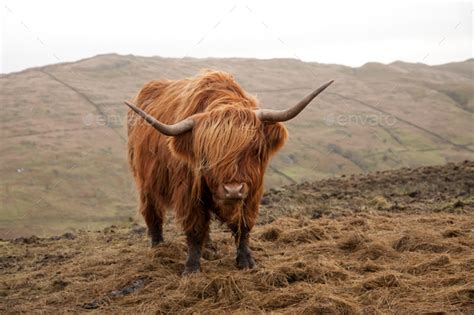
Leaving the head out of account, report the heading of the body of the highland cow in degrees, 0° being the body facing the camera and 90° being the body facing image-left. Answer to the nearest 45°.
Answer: approximately 315°
